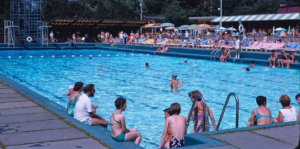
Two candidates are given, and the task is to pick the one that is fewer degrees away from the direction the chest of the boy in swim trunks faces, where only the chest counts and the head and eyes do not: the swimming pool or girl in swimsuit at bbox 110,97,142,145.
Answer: the swimming pool

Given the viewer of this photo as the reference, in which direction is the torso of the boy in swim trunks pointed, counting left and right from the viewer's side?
facing away from the viewer

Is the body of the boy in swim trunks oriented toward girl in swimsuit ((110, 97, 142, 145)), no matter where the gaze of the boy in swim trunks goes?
no

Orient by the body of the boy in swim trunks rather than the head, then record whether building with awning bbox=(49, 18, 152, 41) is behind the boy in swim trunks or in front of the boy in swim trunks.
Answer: in front

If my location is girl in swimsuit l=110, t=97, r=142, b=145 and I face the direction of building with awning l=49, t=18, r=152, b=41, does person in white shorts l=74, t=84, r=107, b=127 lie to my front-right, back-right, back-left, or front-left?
front-left

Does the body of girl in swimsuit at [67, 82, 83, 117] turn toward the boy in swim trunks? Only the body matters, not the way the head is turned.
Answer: no

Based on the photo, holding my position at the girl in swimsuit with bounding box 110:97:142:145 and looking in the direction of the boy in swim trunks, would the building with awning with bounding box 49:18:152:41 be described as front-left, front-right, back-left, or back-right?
back-left

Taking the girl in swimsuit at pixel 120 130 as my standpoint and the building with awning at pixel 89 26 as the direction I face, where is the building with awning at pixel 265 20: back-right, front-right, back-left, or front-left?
front-right

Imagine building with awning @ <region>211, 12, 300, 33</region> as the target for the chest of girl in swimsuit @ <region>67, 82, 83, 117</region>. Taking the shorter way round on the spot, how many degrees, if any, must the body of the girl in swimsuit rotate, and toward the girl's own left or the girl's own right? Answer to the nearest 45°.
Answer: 0° — they already face it

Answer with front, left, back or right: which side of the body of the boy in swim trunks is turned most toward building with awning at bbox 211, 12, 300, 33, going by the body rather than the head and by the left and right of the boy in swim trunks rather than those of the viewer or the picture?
front

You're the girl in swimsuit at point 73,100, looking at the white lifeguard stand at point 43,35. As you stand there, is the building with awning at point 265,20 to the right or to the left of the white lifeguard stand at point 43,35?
right

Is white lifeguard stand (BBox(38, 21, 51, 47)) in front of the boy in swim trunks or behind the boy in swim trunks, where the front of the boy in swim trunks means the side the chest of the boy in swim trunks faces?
in front
